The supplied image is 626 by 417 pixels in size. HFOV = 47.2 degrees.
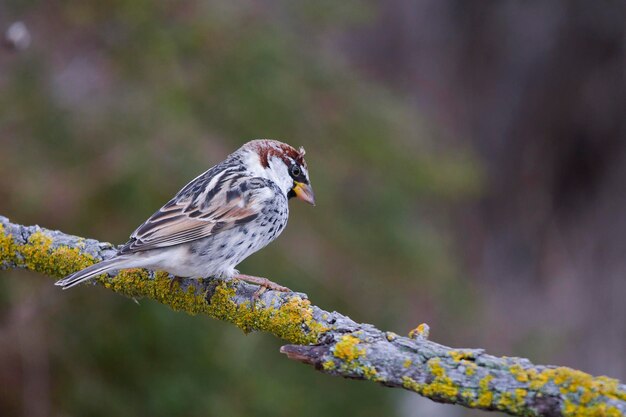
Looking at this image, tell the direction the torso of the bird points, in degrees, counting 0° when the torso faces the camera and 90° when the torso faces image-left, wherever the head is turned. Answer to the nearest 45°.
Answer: approximately 270°
